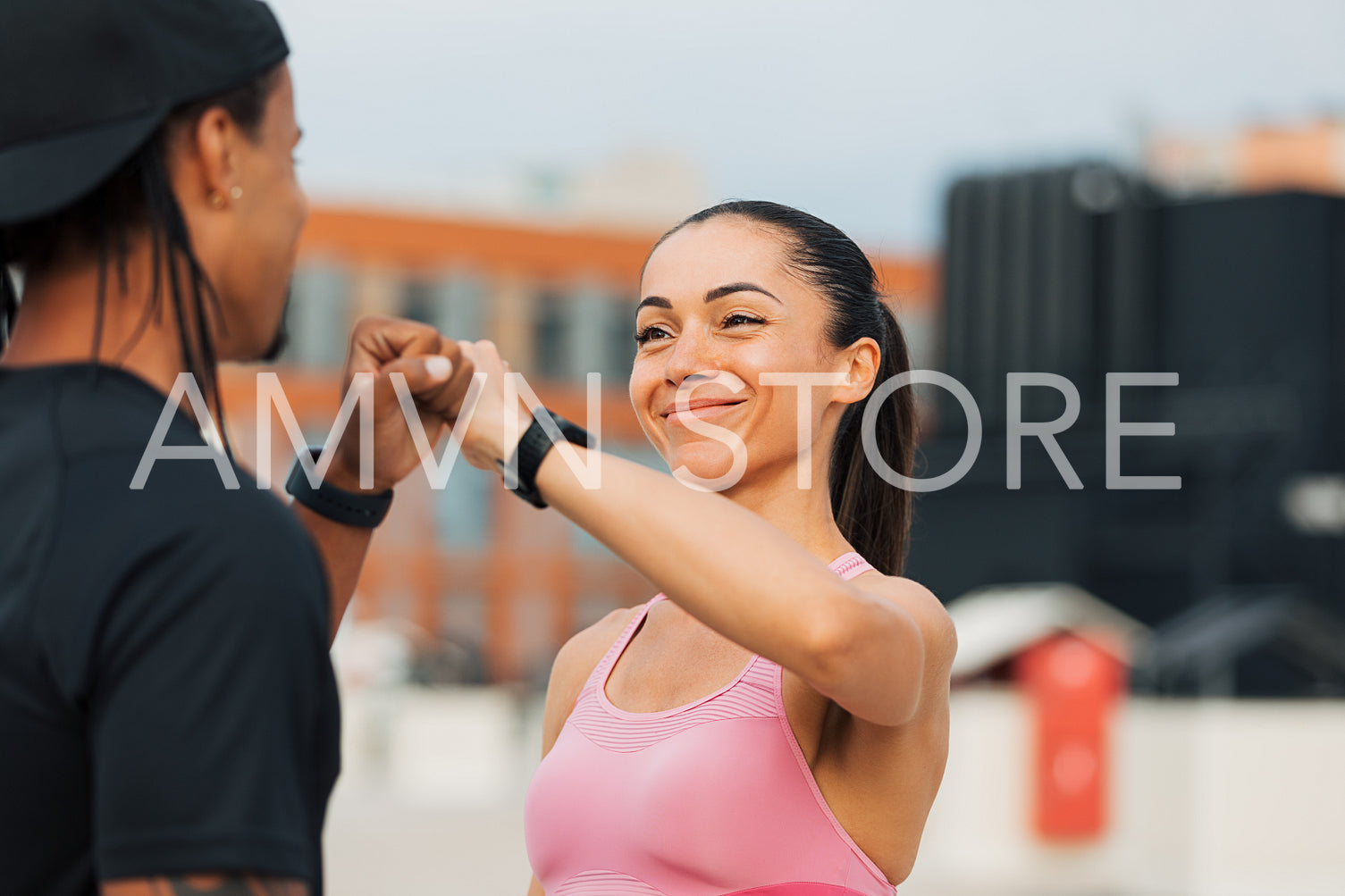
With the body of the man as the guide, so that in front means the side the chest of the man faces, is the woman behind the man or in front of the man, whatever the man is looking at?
in front

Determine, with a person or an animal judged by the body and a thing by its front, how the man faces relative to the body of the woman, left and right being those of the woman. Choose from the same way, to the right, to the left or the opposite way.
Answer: the opposite way

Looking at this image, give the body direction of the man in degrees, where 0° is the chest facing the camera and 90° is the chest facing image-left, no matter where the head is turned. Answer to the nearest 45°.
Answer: approximately 225°

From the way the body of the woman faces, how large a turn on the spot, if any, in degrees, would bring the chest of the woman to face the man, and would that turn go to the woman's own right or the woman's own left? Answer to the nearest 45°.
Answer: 0° — they already face them

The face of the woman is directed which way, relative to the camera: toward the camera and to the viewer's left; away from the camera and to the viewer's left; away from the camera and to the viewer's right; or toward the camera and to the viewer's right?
toward the camera and to the viewer's left
